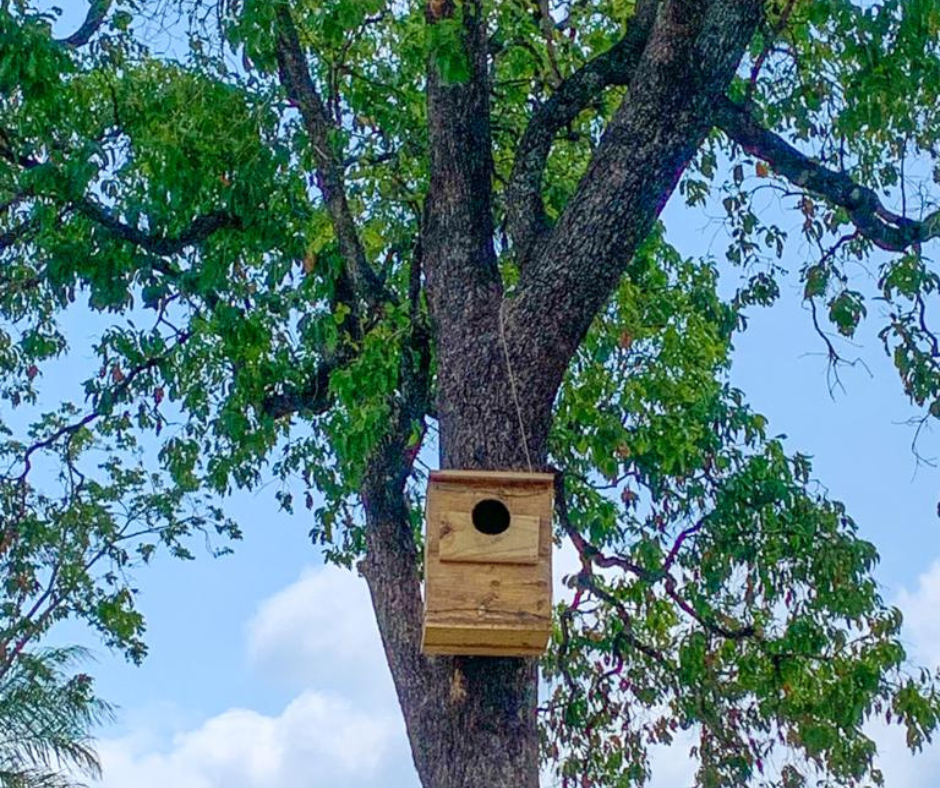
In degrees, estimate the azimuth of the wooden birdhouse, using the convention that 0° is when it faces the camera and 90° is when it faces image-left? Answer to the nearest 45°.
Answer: approximately 0°
